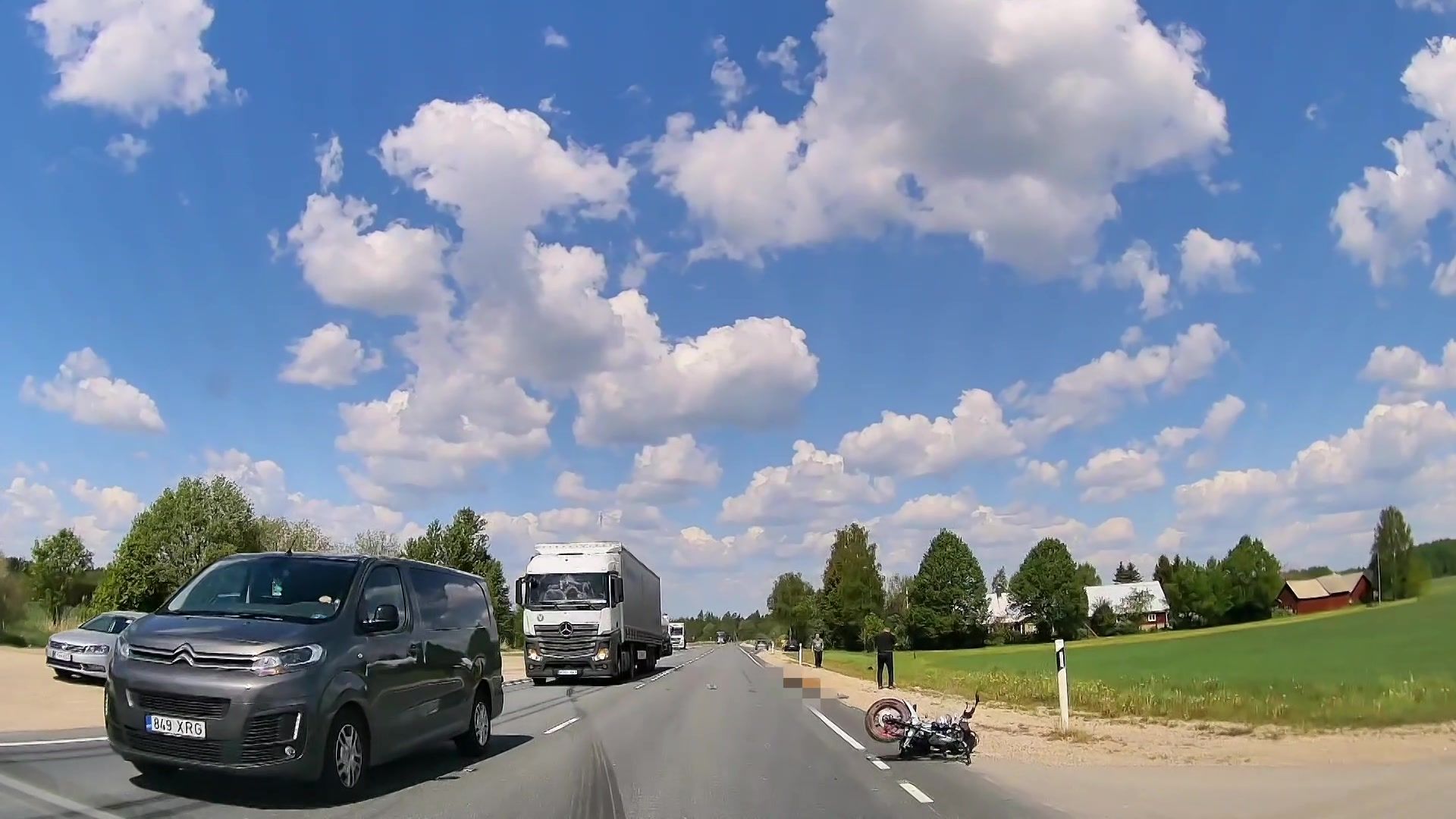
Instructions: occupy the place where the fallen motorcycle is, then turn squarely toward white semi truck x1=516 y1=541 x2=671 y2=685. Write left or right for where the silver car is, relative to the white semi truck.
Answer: left

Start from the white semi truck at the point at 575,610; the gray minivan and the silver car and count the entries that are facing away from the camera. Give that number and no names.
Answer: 0

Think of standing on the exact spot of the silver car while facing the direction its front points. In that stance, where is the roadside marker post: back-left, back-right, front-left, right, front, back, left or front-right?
left

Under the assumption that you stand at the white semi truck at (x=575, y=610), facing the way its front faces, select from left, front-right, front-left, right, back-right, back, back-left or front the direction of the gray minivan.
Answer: front

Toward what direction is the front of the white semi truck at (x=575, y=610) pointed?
toward the camera

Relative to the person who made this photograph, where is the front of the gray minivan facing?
facing the viewer and to the left of the viewer

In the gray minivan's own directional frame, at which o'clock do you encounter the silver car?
The silver car is roughly at 4 o'clock from the gray minivan.

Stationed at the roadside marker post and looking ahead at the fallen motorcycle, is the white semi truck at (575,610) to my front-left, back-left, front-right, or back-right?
back-right

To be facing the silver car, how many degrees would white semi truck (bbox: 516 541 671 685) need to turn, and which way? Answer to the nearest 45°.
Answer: approximately 45° to its right
